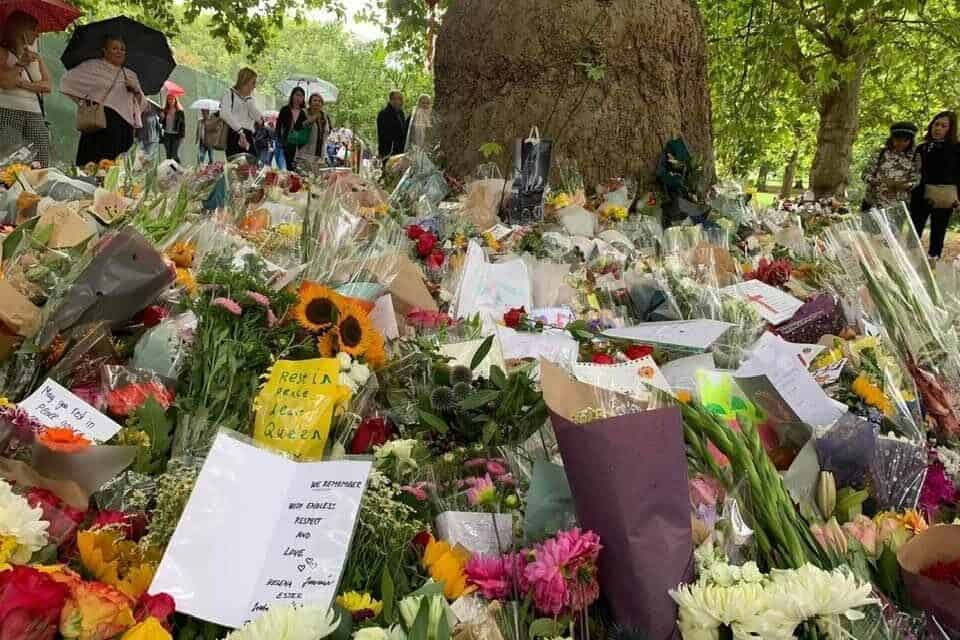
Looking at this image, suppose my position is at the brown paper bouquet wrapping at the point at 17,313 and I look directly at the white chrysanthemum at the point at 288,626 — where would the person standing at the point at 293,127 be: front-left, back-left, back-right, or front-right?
back-left

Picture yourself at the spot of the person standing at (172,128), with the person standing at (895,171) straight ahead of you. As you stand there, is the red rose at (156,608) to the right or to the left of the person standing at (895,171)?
right

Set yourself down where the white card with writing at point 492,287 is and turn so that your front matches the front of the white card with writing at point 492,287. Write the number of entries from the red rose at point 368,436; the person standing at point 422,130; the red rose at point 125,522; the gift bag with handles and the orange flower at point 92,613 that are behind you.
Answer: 2

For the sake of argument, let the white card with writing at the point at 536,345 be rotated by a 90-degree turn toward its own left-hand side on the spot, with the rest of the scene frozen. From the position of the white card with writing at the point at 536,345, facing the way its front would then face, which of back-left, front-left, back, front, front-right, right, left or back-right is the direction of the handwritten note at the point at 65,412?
back-right

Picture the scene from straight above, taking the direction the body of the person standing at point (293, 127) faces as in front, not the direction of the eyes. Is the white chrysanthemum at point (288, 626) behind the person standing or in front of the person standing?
in front

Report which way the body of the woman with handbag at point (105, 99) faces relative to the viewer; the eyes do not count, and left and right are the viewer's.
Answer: facing the viewer and to the right of the viewer

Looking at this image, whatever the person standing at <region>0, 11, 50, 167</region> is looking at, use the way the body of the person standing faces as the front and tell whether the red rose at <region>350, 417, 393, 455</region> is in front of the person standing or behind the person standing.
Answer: in front

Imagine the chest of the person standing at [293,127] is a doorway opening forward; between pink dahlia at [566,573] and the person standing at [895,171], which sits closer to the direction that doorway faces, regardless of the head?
the pink dahlia

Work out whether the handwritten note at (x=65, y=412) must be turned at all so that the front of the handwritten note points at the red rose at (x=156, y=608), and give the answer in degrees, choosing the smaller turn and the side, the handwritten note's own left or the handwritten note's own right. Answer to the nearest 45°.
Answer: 0° — it already faces it

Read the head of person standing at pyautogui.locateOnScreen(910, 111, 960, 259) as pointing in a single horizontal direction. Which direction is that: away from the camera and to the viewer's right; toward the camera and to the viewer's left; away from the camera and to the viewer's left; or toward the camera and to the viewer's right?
toward the camera and to the viewer's left

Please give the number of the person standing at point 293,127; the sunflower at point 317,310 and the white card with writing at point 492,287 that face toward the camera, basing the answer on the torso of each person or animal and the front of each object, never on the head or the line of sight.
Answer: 3
